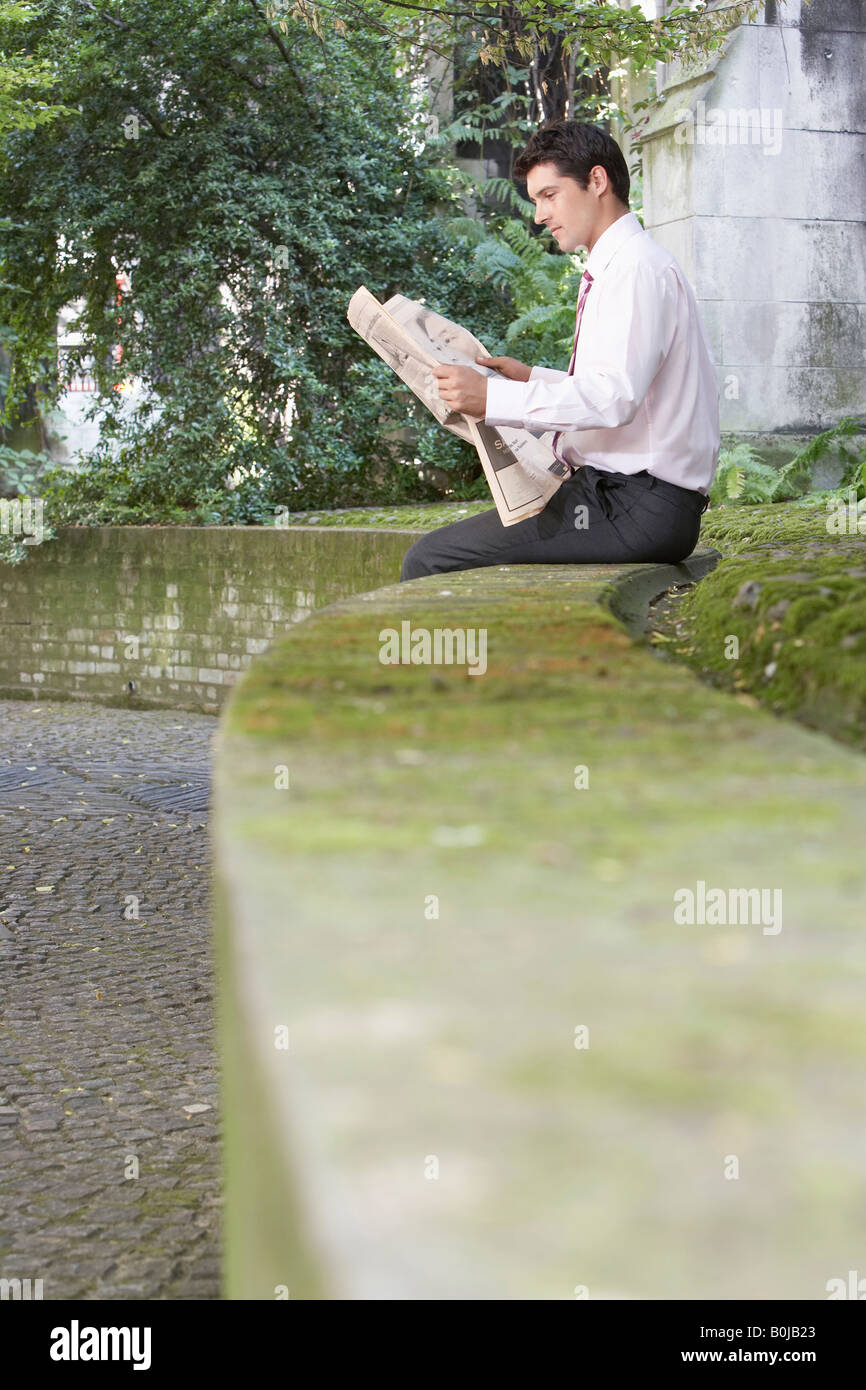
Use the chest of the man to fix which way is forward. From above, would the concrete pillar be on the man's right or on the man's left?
on the man's right

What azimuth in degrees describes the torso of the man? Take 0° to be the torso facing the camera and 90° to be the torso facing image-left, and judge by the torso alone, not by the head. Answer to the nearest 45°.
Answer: approximately 90°

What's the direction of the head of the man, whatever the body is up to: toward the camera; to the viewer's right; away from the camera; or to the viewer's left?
to the viewer's left
